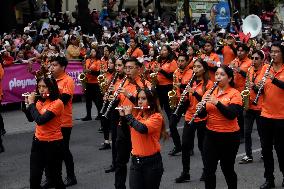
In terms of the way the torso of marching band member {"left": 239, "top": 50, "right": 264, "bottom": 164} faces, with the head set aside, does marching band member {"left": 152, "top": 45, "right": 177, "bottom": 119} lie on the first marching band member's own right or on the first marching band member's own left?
on the first marching band member's own right

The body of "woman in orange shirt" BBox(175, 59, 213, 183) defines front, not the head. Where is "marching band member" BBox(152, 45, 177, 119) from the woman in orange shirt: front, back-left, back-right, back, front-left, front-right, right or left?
back-right

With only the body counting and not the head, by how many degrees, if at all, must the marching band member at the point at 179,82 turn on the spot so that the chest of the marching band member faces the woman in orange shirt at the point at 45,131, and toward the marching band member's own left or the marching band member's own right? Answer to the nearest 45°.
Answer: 0° — they already face them

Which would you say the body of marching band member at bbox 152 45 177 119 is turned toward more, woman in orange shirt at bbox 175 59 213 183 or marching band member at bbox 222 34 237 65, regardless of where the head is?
the woman in orange shirt

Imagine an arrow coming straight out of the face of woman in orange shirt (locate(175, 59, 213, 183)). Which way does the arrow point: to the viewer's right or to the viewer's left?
to the viewer's left

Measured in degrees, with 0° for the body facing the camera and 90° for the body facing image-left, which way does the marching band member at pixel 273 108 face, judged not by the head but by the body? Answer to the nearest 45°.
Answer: approximately 45°

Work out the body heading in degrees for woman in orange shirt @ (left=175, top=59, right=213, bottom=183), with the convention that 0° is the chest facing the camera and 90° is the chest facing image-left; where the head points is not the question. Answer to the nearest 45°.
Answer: approximately 45°

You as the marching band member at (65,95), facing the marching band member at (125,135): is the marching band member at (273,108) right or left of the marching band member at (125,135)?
left

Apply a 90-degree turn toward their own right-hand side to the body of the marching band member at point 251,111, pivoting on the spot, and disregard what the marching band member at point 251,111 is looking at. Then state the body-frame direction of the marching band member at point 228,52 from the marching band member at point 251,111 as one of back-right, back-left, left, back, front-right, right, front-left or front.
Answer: front-right

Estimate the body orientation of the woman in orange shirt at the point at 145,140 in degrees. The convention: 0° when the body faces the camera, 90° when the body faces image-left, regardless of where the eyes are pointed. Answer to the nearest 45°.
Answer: approximately 45°

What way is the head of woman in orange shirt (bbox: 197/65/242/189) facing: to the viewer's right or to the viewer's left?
to the viewer's left

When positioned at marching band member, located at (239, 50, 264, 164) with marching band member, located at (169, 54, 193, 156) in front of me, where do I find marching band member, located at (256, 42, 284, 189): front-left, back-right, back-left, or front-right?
back-left

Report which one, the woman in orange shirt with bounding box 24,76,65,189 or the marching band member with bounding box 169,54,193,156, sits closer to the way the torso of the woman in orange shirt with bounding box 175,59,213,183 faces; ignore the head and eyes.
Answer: the woman in orange shirt
